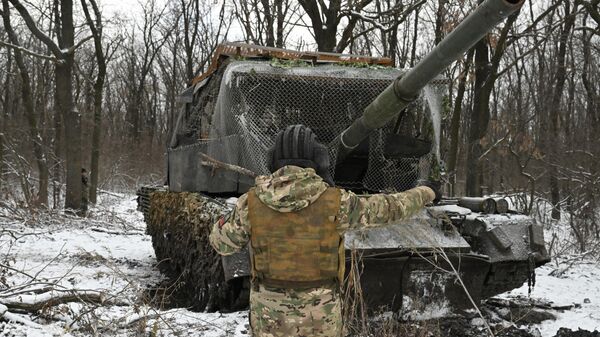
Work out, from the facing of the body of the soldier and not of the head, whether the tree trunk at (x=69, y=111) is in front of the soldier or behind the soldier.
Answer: in front

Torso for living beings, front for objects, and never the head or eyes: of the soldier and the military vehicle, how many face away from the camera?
1

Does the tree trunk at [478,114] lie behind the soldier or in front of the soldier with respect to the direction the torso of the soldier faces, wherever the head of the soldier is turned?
in front

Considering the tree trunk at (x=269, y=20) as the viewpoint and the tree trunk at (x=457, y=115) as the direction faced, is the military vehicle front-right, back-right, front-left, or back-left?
front-right

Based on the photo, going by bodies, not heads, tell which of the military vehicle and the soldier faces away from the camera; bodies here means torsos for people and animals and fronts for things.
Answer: the soldier

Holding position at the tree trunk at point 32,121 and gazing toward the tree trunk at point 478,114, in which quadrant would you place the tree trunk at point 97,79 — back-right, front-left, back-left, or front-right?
front-left

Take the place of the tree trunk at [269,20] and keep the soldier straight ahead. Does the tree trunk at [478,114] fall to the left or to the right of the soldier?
left

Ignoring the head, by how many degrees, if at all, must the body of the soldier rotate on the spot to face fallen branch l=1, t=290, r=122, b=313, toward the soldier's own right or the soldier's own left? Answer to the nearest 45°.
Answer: approximately 45° to the soldier's own left

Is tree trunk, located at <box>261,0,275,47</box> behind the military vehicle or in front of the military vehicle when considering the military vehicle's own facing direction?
behind

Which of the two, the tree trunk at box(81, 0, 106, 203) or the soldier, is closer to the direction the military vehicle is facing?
the soldier

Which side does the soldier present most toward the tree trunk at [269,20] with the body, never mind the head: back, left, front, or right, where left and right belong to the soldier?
front

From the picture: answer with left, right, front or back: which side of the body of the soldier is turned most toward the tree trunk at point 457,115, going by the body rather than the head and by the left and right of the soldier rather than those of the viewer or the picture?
front

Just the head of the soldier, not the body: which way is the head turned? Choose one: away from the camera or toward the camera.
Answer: away from the camera

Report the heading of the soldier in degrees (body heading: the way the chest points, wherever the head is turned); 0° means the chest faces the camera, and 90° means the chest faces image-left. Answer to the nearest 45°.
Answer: approximately 180°

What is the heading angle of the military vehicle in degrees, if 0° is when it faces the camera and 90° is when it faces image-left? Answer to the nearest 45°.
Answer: approximately 315°

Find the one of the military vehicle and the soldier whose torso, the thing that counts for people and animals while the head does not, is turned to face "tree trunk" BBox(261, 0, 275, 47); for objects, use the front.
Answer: the soldier

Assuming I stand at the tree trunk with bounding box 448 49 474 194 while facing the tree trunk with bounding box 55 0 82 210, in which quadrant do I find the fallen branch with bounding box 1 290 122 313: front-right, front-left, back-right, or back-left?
front-left
